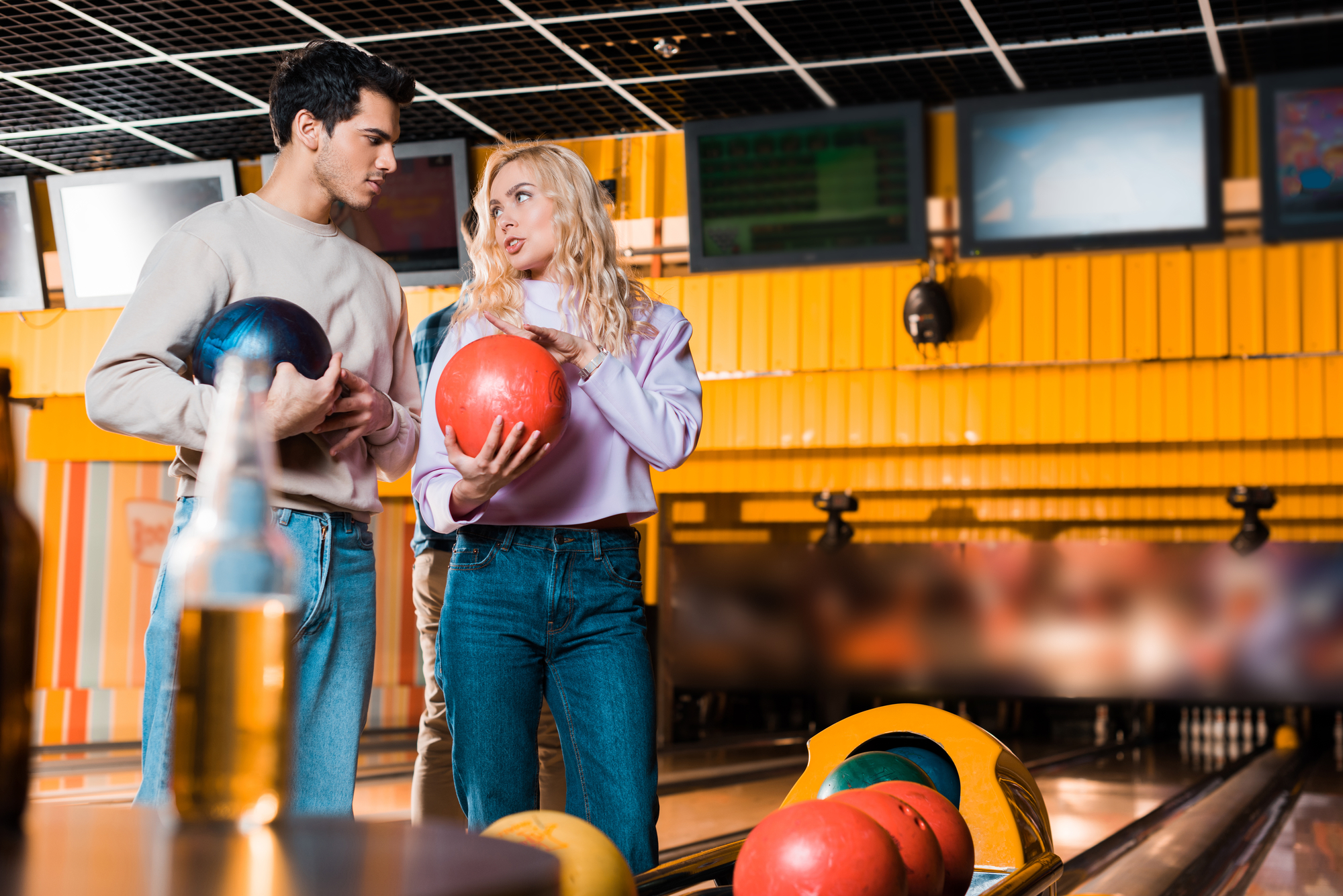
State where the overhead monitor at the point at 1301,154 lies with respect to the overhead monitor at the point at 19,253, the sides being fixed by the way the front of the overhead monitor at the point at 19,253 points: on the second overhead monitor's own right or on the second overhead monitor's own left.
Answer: on the second overhead monitor's own left

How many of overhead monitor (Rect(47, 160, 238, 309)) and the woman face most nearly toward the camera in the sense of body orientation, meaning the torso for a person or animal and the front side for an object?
2

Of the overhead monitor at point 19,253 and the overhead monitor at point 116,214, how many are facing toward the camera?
2

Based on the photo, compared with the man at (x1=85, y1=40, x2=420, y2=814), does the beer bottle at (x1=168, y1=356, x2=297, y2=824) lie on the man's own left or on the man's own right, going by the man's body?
on the man's own right

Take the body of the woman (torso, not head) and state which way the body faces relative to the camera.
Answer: toward the camera

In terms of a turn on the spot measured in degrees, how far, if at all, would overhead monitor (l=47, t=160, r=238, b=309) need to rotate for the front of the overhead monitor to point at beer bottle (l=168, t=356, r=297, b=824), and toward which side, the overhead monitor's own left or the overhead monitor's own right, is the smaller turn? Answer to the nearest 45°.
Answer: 0° — it already faces it

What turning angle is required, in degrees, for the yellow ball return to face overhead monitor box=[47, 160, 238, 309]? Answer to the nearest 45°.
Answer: approximately 90° to its right

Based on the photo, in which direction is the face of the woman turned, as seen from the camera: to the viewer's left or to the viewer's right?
to the viewer's left

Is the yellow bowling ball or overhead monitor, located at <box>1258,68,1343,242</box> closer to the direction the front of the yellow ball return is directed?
the yellow bowling ball

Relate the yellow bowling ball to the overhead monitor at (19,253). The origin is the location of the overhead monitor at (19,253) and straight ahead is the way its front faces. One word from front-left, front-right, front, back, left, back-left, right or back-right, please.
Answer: front

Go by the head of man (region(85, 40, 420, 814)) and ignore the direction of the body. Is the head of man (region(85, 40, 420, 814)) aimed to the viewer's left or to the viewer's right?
to the viewer's right

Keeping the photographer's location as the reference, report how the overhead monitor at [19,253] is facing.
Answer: facing the viewer

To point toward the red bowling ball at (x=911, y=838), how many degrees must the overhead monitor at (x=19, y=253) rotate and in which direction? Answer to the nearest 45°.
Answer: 0° — it already faces it
